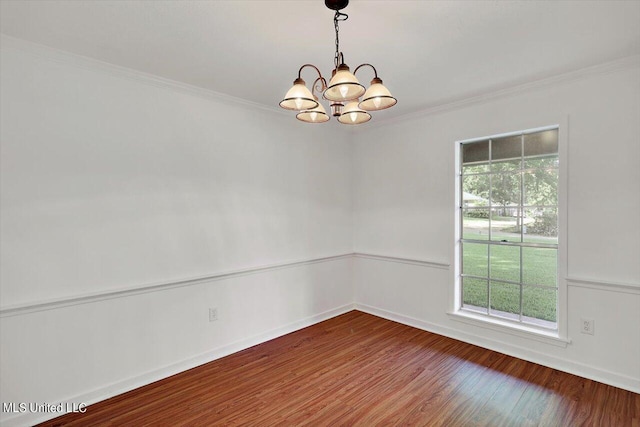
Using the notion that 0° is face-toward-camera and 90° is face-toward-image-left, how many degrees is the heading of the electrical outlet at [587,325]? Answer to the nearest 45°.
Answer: approximately 0°

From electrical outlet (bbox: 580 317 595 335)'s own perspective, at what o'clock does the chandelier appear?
The chandelier is roughly at 1 o'clock from the electrical outlet.
